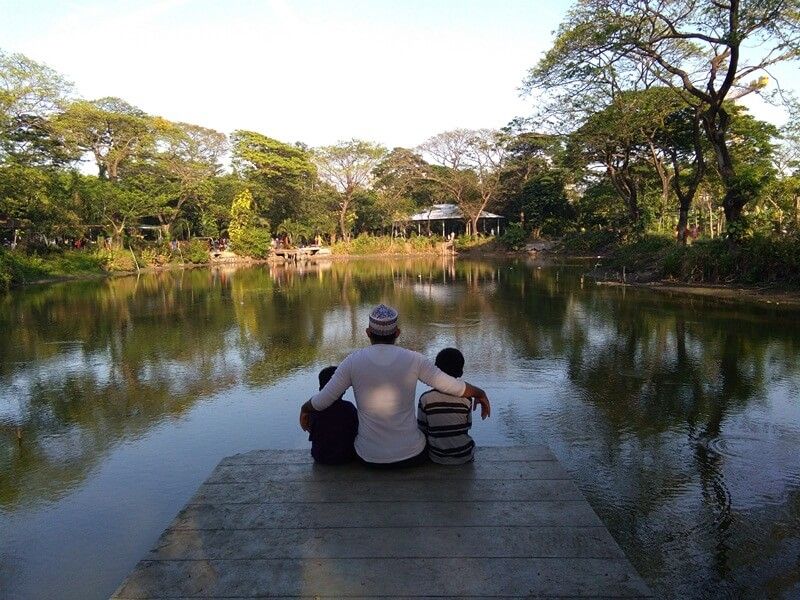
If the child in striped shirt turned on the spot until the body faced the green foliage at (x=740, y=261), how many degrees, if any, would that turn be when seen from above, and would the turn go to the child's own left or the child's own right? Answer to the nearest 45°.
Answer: approximately 45° to the child's own right

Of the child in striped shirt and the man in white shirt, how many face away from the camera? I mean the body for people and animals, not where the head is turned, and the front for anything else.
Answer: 2

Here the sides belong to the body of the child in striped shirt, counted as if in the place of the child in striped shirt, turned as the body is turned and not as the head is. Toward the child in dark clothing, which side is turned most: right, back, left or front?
left

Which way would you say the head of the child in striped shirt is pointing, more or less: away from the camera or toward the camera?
away from the camera

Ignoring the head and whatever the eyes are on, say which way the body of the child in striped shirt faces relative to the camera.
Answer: away from the camera

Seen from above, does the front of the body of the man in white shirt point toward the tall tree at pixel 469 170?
yes

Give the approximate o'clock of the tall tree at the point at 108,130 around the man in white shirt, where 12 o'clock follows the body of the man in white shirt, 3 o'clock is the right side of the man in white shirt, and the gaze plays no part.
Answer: The tall tree is roughly at 11 o'clock from the man in white shirt.

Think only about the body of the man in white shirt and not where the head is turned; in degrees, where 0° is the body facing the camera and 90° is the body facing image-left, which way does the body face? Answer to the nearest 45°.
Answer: approximately 180°

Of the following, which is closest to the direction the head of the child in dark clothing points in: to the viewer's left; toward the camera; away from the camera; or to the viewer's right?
away from the camera
